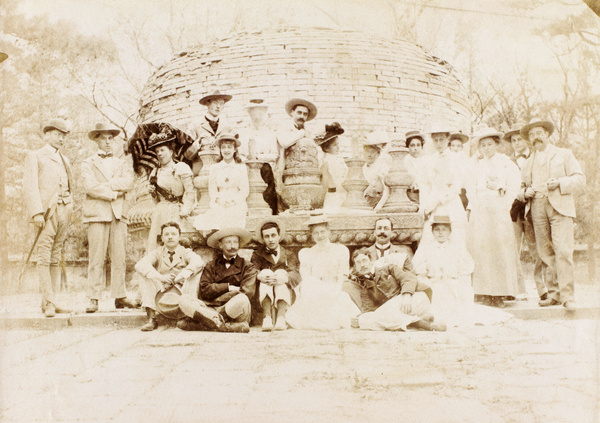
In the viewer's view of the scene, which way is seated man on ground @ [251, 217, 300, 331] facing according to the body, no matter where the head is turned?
toward the camera

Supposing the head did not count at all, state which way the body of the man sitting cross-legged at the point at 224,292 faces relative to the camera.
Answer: toward the camera

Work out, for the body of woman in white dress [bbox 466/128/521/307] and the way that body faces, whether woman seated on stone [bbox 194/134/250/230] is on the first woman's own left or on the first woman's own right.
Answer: on the first woman's own right

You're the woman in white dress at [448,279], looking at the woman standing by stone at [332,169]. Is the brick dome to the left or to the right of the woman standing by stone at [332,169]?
right

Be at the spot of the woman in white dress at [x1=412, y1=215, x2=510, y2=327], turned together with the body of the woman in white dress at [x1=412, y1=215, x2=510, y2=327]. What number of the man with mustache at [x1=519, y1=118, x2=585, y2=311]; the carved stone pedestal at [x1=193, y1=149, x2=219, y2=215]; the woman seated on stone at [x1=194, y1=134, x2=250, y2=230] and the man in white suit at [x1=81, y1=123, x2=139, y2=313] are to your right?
3

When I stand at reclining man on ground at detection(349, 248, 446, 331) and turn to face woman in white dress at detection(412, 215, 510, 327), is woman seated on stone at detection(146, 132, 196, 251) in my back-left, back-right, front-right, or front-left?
back-left

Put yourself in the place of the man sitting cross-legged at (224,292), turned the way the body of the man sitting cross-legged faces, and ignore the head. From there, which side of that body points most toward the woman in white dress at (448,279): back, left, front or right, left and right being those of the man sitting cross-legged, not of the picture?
left

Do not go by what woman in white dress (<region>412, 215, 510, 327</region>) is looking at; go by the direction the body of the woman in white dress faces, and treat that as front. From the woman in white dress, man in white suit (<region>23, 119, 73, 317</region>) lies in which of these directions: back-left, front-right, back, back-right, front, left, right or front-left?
right

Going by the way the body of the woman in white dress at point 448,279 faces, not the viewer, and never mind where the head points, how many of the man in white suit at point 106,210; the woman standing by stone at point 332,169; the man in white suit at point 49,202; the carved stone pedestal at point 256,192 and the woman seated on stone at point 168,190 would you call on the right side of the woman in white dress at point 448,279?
5

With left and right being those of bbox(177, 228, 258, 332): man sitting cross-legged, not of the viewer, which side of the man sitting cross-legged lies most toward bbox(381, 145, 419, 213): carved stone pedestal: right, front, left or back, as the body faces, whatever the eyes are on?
left
